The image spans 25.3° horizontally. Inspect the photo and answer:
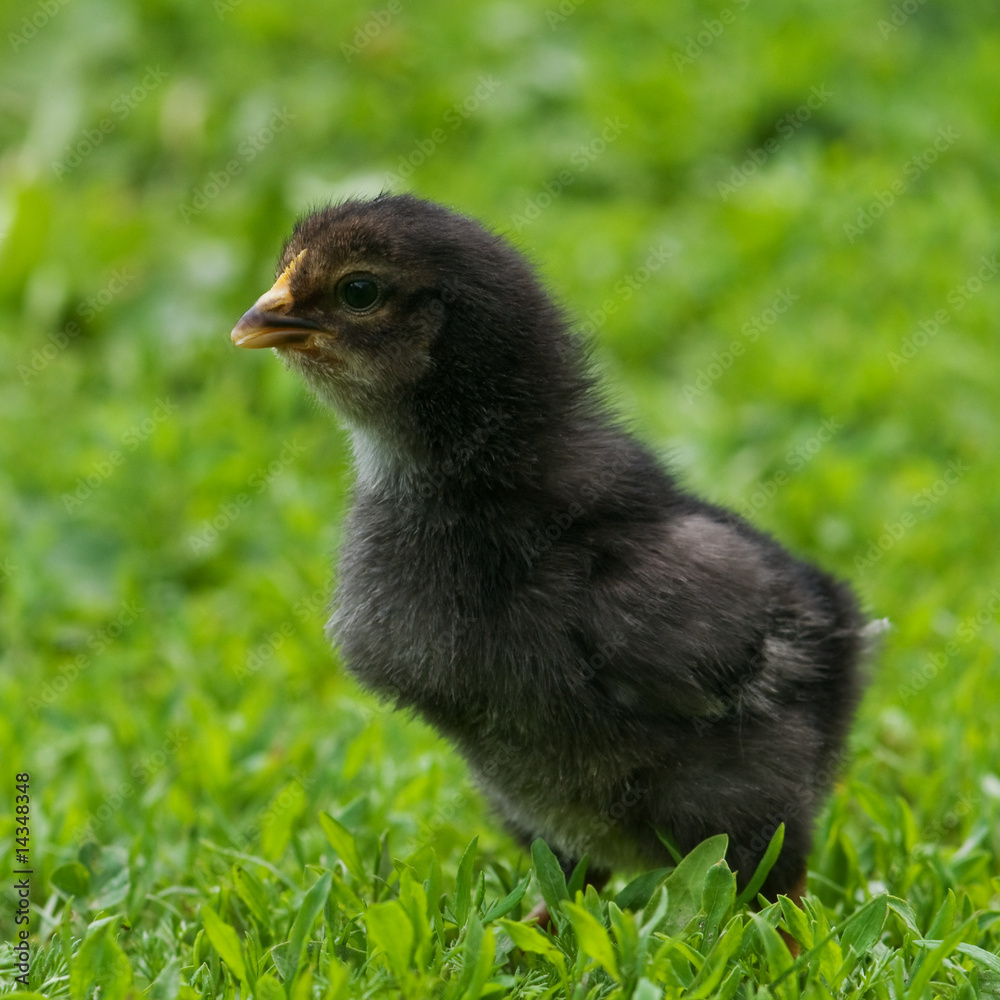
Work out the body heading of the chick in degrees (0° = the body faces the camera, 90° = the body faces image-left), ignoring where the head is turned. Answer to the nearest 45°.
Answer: approximately 90°
